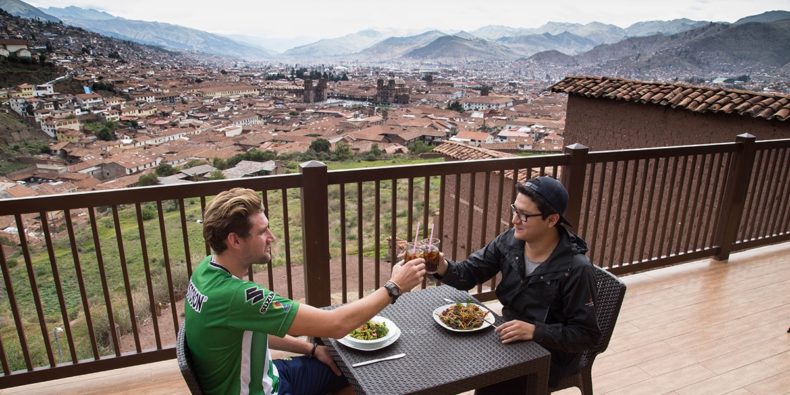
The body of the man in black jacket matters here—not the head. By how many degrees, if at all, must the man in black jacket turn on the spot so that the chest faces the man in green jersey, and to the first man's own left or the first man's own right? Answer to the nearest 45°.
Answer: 0° — they already face them

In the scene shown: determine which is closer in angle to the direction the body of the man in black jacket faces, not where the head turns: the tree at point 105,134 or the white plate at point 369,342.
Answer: the white plate

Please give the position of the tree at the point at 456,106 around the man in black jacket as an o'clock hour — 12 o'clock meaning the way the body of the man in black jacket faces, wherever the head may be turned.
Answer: The tree is roughly at 4 o'clock from the man in black jacket.

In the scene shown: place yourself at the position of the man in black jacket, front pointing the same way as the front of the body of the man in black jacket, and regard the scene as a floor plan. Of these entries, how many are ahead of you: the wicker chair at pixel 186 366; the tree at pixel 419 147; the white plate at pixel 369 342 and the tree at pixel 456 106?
2

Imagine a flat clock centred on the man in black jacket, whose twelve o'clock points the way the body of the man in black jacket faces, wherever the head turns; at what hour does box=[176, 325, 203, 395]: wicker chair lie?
The wicker chair is roughly at 12 o'clock from the man in black jacket.

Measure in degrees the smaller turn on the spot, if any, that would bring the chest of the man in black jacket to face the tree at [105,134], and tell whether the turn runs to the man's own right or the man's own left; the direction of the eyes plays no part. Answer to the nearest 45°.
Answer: approximately 90° to the man's own right

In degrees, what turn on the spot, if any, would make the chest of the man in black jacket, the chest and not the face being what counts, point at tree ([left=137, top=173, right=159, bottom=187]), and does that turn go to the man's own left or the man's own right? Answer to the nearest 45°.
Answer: approximately 90° to the man's own right

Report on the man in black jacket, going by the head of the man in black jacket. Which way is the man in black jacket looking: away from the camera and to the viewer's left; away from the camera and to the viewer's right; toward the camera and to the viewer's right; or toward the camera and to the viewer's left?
toward the camera and to the viewer's left

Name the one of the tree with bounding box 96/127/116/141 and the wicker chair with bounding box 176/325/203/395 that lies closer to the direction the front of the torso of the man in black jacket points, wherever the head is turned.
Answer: the wicker chair

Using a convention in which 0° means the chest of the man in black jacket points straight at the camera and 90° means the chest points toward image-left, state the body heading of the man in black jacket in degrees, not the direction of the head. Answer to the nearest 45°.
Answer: approximately 45°

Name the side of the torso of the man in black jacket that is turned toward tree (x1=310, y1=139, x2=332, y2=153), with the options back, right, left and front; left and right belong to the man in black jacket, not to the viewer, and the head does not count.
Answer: right

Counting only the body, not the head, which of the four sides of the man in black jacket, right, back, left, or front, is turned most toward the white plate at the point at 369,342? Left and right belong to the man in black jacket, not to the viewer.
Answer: front

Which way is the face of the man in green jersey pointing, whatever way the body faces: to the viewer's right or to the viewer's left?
to the viewer's right

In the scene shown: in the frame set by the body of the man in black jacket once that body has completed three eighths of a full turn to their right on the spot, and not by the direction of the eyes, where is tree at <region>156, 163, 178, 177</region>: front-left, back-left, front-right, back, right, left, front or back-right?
front-left
